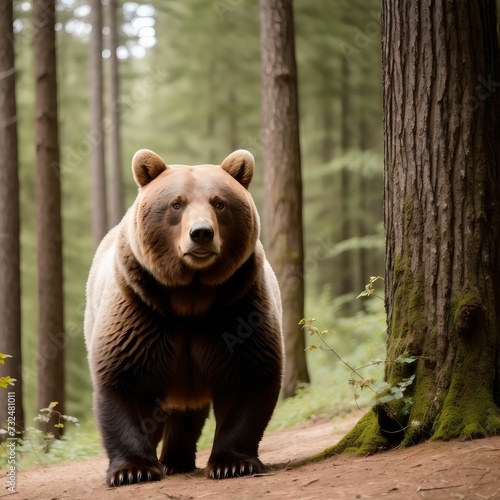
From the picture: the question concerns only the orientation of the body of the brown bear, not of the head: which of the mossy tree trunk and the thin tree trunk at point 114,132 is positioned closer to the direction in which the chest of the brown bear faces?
the mossy tree trunk

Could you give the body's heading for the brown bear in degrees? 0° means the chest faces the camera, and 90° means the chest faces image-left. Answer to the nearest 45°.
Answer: approximately 0°

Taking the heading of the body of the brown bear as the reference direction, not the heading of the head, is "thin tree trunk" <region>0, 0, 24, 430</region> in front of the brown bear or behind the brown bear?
behind

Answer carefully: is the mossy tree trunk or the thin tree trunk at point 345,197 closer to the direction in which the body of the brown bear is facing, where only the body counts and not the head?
the mossy tree trunk

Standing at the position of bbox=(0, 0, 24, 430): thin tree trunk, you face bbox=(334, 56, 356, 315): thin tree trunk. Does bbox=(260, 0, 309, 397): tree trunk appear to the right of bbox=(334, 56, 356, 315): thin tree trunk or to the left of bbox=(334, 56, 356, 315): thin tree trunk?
right

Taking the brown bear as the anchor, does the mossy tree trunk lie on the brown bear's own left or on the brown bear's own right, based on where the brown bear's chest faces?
on the brown bear's own left

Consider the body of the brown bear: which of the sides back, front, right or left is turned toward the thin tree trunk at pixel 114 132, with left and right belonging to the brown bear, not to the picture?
back

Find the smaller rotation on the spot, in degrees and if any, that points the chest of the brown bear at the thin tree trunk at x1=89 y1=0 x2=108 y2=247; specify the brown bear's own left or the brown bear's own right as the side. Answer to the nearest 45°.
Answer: approximately 180°

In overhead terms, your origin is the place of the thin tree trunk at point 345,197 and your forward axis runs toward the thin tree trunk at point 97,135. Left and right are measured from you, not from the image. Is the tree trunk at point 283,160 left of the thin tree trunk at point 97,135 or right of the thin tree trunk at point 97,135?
left

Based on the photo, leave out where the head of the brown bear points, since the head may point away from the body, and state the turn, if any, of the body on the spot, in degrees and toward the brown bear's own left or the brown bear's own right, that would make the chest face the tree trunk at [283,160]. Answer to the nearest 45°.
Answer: approximately 180°

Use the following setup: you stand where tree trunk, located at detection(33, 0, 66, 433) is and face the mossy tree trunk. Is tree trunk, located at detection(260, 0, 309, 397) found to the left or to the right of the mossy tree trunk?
left

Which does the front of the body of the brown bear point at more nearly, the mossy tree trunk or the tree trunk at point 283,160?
the mossy tree trunk
